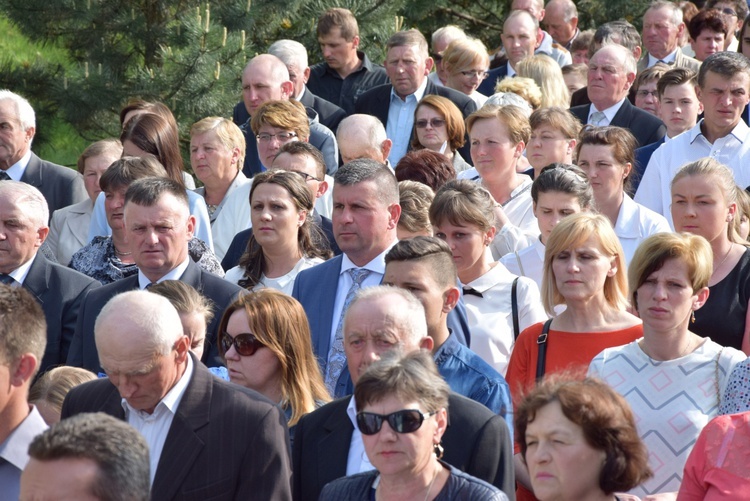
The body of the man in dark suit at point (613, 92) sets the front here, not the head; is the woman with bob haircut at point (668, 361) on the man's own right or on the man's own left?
on the man's own left

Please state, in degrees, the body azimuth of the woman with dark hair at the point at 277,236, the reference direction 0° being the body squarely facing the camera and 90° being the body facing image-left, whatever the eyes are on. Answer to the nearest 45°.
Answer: approximately 45°

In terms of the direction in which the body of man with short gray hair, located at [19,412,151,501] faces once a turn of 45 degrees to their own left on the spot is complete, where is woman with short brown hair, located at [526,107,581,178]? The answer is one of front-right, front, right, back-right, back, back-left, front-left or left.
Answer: back-left

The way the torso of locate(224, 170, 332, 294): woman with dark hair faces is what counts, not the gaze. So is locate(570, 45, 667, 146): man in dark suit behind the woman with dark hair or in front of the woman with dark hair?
behind

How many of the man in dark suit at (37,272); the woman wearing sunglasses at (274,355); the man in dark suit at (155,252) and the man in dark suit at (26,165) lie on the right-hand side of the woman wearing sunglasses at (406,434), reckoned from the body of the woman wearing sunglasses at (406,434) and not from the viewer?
4

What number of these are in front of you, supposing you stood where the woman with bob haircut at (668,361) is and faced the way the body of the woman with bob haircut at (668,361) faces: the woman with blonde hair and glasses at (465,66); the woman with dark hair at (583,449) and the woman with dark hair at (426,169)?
1

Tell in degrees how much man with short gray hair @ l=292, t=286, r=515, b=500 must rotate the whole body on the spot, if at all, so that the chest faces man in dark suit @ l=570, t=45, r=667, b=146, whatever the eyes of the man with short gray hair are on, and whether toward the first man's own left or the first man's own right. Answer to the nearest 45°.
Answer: approximately 135° to the first man's own right

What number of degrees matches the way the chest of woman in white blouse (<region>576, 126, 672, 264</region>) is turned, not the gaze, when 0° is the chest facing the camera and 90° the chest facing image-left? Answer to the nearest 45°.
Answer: approximately 45°

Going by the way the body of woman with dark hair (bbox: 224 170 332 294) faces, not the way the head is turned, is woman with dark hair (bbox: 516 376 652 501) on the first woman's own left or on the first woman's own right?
on the first woman's own left

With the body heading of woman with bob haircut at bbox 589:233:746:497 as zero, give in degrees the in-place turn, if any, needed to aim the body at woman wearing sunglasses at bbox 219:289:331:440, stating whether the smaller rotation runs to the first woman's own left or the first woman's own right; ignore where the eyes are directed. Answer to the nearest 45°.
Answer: approximately 45° to the first woman's own right

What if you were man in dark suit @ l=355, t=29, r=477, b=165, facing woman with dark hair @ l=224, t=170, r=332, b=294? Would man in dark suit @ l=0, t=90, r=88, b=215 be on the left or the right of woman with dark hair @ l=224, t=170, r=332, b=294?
right
